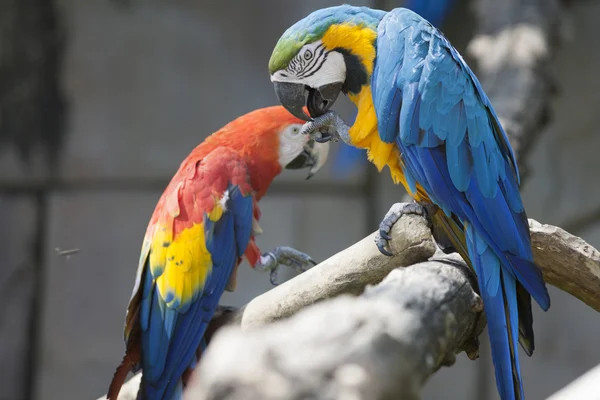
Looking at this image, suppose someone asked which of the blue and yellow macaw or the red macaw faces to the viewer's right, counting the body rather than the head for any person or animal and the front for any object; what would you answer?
the red macaw

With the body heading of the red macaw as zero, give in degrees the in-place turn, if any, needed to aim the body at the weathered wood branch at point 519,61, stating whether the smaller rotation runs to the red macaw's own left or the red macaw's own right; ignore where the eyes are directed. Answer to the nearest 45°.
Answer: approximately 45° to the red macaw's own left

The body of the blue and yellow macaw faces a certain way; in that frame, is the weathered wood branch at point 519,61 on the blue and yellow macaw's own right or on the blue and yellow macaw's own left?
on the blue and yellow macaw's own right

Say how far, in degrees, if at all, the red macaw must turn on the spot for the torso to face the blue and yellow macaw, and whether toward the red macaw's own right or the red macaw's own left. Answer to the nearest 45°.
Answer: approximately 45° to the red macaw's own right

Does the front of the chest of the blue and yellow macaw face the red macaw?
yes

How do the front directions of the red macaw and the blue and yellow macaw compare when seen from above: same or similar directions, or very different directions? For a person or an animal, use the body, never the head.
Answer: very different directions

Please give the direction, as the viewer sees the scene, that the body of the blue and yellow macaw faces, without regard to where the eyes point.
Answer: to the viewer's left

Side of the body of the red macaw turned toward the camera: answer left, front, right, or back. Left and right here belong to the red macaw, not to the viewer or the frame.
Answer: right
